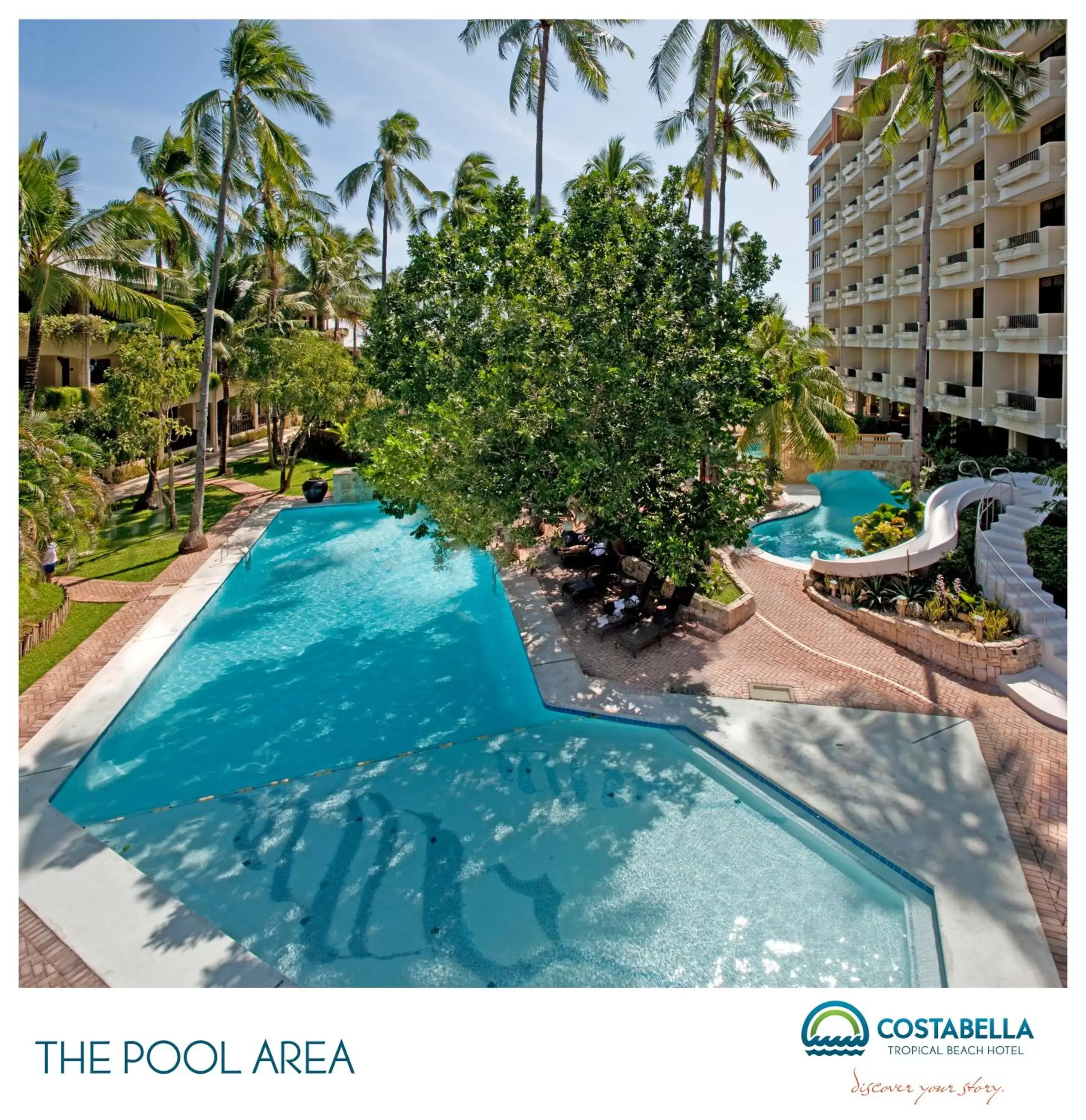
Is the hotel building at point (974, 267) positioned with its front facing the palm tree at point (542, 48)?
yes

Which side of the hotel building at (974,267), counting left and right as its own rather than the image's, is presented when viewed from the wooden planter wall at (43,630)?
front

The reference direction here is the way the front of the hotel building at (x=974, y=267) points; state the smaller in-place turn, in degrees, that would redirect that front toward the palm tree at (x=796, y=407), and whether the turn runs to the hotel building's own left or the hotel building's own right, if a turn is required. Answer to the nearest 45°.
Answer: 0° — it already faces it

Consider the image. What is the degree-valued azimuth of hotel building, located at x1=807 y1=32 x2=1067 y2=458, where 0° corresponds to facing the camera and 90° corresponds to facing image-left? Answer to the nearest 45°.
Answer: approximately 45°
